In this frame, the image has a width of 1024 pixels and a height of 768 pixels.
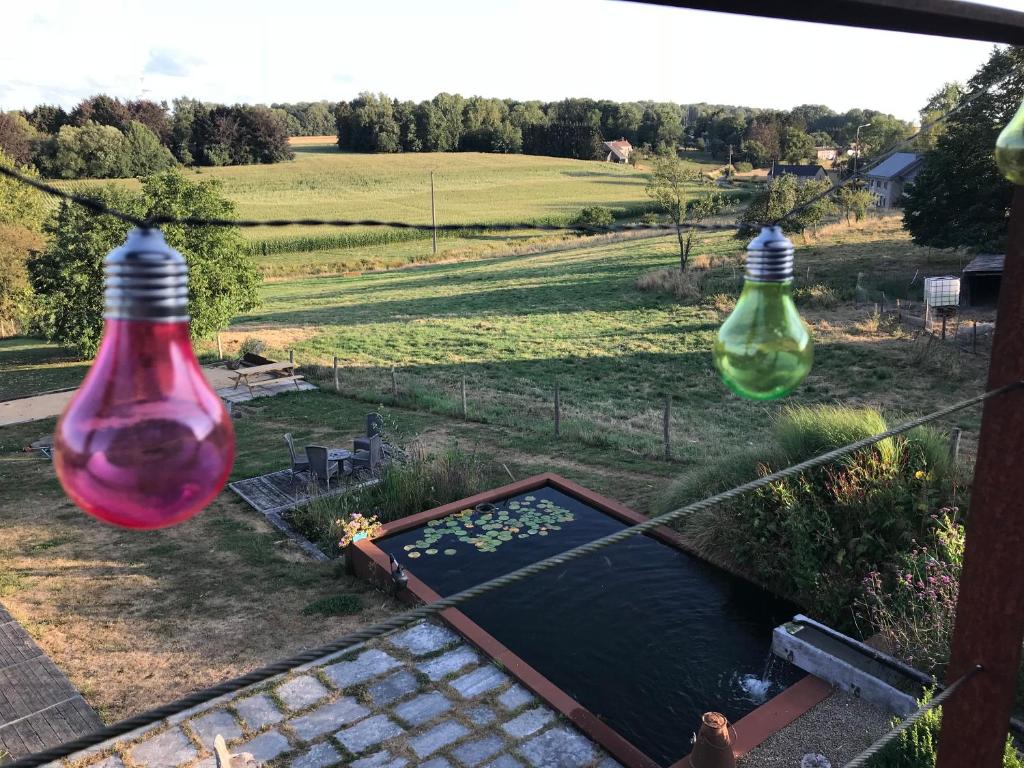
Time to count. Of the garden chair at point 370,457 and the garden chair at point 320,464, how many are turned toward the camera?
0

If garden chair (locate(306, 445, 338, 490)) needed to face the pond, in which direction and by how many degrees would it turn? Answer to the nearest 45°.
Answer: approximately 90° to its right

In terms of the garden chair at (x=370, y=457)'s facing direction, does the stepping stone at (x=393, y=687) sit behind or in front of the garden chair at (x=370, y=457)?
behind

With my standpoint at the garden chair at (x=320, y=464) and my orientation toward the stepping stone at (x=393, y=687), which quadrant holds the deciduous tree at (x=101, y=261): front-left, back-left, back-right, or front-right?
back-right

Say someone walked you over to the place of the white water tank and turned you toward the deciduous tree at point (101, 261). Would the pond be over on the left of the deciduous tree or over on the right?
left

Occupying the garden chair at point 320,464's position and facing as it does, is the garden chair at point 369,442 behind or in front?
in front

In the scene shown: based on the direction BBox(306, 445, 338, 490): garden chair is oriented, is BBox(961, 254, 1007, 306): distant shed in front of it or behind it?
in front

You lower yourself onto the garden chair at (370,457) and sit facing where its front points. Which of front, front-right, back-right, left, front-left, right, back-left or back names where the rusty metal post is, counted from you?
back-left

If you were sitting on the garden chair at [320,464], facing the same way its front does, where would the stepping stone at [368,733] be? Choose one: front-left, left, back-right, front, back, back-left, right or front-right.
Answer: back-right

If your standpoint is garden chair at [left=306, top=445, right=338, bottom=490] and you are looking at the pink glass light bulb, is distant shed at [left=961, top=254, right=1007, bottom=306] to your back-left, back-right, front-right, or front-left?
back-left

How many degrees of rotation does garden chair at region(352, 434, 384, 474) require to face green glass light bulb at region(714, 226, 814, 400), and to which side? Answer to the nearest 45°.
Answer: approximately 135° to its left

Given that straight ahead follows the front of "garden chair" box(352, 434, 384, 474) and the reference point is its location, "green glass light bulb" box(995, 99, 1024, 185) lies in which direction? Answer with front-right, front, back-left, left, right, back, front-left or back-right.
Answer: back-left

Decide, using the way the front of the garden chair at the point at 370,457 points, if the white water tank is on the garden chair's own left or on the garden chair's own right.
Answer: on the garden chair's own right

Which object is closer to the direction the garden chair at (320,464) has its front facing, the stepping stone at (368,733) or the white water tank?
the white water tank

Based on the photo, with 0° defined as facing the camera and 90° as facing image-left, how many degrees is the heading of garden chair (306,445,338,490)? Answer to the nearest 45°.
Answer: approximately 225°

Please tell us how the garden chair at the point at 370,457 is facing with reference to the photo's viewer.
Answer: facing away from the viewer and to the left of the viewer

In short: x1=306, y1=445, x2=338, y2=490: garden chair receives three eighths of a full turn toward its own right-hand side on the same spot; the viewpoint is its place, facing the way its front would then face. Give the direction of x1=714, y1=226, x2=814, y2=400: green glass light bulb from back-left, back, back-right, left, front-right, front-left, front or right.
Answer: front

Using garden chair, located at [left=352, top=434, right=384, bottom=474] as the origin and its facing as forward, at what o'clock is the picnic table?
The picnic table is roughly at 1 o'clock from the garden chair.
